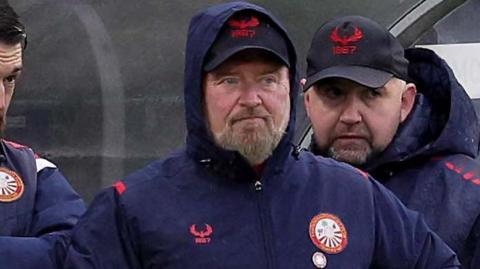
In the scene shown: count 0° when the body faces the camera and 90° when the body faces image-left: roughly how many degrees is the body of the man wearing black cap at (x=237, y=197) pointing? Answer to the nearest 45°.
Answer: approximately 0°

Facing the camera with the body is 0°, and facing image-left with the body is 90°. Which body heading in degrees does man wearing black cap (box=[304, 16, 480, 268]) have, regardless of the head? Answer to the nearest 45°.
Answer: approximately 45°

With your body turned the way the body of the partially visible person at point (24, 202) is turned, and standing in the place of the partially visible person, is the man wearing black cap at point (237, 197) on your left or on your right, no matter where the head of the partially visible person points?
on your left

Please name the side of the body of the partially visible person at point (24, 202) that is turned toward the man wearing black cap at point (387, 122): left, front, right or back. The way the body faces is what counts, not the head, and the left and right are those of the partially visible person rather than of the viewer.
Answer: left

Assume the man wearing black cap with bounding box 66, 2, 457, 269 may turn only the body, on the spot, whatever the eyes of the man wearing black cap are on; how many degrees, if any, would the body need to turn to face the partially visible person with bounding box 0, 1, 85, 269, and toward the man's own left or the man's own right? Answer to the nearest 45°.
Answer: approximately 90° to the man's own right

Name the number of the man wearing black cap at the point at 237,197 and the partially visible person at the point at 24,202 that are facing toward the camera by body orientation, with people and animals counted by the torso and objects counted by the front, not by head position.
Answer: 2
